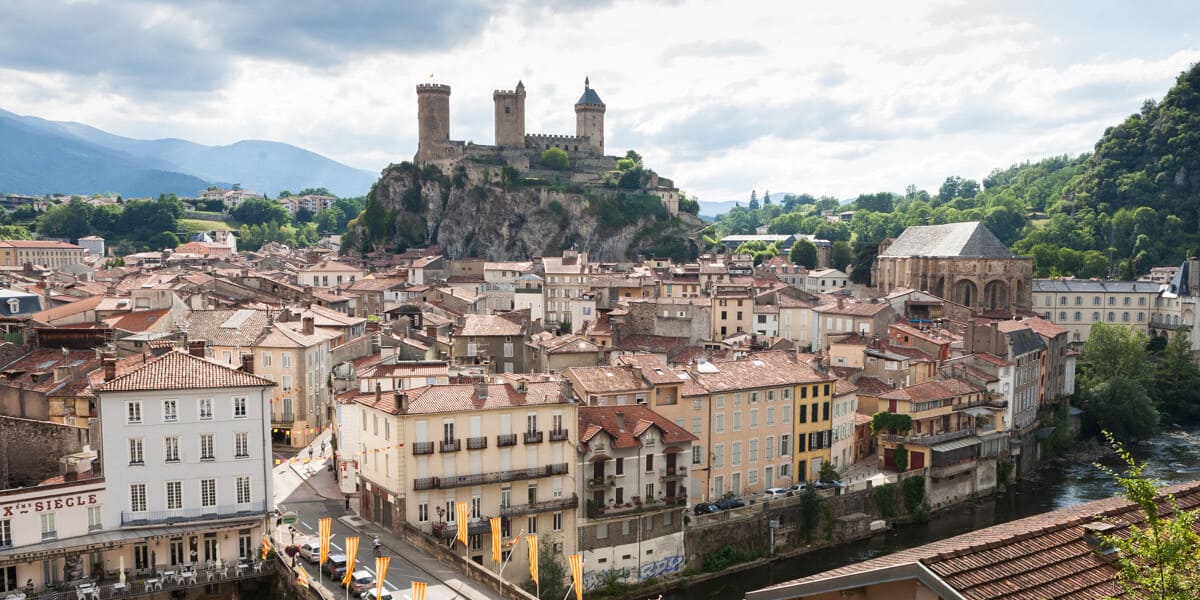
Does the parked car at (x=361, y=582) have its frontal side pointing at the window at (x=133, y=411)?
no

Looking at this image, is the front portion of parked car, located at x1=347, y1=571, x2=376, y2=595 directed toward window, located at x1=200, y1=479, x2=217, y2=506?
no

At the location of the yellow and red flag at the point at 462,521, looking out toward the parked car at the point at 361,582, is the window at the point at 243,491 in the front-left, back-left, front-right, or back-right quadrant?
front-right

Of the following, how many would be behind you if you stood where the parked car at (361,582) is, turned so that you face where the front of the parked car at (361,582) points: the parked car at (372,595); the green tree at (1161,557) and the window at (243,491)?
1
